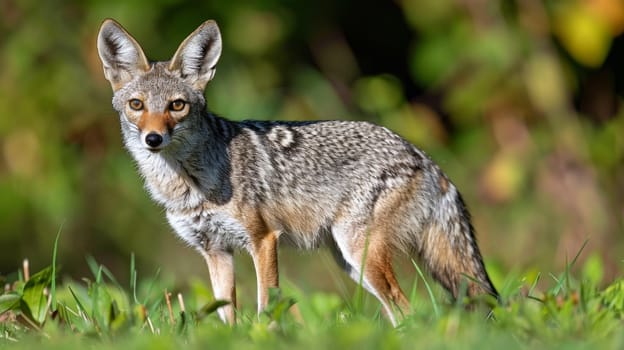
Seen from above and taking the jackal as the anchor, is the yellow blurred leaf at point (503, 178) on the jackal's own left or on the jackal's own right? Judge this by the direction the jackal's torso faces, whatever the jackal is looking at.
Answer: on the jackal's own right

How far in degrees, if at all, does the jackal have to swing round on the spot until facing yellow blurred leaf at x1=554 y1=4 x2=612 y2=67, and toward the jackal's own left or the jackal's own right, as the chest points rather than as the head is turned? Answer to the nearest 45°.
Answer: approximately 135° to the jackal's own right

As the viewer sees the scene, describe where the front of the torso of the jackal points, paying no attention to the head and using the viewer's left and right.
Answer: facing to the left of the viewer
